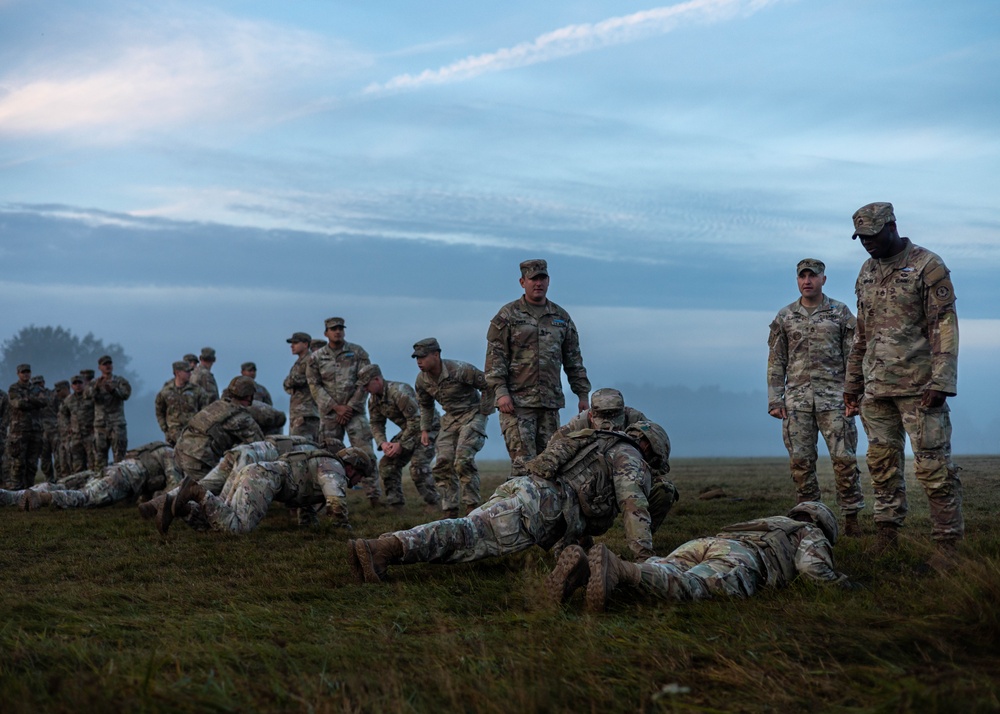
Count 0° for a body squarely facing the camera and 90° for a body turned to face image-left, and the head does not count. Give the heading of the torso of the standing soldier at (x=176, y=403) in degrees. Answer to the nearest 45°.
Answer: approximately 0°

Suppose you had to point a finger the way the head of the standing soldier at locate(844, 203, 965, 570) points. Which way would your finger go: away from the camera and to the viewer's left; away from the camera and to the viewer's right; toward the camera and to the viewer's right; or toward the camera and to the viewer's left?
toward the camera and to the viewer's left

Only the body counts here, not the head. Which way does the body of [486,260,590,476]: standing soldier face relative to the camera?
toward the camera

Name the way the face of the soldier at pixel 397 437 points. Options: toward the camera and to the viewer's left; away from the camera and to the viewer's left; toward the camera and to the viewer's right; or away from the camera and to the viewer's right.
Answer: toward the camera and to the viewer's left

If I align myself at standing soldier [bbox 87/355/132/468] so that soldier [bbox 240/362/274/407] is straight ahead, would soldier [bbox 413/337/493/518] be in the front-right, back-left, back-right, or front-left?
front-right

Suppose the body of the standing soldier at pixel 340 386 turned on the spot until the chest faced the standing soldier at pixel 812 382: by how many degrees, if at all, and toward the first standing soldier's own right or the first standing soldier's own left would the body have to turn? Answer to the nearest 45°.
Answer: approximately 45° to the first standing soldier's own left

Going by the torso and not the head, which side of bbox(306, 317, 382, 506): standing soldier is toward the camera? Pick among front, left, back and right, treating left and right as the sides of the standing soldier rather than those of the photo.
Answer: front

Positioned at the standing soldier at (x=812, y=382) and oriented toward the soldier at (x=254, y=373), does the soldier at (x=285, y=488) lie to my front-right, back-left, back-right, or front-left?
front-left

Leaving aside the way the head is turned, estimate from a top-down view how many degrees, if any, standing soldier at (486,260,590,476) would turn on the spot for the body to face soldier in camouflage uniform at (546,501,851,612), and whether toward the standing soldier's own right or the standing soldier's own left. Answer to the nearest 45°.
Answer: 0° — they already face them

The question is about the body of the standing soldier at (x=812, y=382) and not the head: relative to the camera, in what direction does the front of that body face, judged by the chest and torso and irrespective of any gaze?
toward the camera
